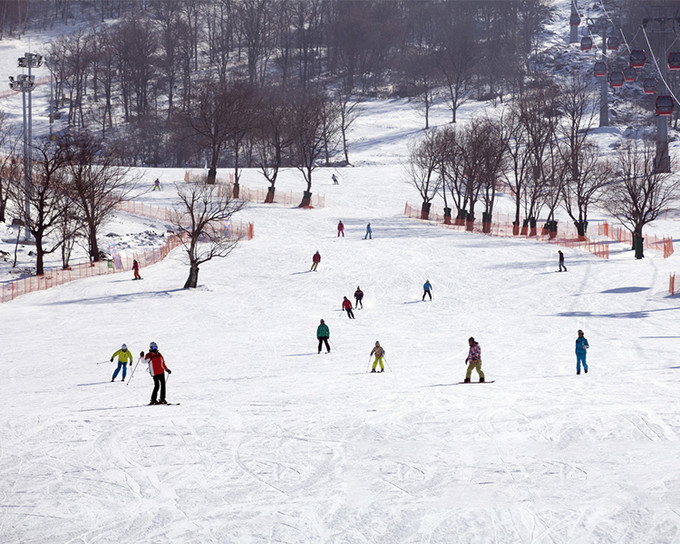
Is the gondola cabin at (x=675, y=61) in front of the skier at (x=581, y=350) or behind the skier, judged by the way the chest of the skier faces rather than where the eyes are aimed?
behind

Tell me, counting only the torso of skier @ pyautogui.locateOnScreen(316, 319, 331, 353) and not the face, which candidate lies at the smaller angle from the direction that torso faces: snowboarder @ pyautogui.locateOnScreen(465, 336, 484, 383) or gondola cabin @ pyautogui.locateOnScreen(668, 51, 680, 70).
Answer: the snowboarder

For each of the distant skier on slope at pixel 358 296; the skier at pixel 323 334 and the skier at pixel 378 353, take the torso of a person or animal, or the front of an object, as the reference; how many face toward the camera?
3

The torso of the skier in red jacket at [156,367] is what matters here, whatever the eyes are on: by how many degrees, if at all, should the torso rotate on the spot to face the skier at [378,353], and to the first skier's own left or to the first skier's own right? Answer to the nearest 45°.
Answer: approximately 90° to the first skier's own left

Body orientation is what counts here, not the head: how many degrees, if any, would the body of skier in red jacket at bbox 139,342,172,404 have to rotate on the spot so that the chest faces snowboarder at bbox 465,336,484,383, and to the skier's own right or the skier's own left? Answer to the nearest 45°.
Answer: approximately 45° to the skier's own left

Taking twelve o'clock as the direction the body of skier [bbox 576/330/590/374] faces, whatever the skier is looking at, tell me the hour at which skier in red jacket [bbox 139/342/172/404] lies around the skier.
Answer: The skier in red jacket is roughly at 2 o'clock from the skier.

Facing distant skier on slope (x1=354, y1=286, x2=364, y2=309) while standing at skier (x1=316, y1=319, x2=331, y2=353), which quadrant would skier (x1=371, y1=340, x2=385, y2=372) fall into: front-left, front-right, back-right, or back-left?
back-right

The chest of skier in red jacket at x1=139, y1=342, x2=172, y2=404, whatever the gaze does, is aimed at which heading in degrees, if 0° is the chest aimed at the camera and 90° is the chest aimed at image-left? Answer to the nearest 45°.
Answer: approximately 315°

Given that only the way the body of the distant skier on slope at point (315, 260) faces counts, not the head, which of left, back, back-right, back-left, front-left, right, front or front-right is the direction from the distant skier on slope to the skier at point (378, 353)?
front-left

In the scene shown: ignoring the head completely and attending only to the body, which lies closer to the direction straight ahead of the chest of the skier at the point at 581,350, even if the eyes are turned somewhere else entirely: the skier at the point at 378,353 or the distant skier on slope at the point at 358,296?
the skier

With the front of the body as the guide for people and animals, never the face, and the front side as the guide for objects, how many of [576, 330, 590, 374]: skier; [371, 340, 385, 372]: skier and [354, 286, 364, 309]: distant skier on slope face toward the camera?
3

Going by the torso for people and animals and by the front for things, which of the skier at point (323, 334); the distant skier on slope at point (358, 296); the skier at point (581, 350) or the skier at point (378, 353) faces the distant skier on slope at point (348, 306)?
the distant skier on slope at point (358, 296)

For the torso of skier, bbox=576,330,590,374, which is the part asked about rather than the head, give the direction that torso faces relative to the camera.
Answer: toward the camera

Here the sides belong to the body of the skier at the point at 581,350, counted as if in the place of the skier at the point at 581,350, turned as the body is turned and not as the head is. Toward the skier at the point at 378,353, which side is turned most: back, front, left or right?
right

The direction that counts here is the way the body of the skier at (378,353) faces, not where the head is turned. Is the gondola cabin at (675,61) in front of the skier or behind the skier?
behind

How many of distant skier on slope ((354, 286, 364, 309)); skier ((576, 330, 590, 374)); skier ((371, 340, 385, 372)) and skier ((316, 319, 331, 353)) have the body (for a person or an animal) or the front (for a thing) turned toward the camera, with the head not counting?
4

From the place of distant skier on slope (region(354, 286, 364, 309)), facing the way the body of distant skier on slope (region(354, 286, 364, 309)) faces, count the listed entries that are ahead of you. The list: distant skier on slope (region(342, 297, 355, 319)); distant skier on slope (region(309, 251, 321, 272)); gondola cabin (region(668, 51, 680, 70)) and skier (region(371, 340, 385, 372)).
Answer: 2

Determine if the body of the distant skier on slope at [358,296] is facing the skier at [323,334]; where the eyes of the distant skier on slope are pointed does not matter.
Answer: yes

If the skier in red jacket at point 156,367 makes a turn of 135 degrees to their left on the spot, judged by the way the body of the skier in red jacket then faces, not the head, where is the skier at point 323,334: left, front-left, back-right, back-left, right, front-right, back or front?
front-right

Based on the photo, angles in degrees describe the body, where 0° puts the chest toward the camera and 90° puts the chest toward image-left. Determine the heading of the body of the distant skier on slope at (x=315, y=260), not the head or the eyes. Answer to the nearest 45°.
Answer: approximately 45°

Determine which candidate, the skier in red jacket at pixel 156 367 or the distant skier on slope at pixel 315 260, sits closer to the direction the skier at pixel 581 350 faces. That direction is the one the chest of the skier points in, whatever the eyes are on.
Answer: the skier in red jacket

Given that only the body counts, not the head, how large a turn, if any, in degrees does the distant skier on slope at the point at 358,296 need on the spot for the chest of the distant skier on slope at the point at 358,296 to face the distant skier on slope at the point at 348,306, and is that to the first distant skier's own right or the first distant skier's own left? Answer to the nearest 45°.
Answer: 0° — they already face them
